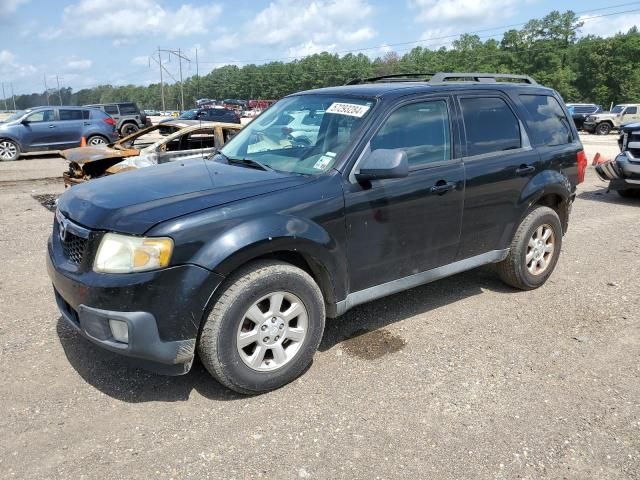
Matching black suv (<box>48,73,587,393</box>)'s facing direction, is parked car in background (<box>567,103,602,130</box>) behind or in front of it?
behind

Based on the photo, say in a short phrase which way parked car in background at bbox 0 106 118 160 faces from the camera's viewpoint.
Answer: facing to the left of the viewer

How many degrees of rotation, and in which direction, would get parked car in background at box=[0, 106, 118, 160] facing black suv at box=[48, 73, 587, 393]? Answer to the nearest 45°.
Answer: approximately 90° to its left

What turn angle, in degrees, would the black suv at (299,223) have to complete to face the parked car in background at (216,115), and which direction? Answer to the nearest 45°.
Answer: approximately 135° to its right

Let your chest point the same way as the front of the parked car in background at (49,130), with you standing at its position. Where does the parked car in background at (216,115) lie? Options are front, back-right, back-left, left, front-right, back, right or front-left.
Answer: back-right

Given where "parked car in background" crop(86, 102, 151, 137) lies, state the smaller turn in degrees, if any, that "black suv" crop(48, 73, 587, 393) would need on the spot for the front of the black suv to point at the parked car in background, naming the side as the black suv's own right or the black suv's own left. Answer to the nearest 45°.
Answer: approximately 135° to the black suv's own right

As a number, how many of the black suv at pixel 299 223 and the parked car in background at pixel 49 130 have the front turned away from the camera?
0
